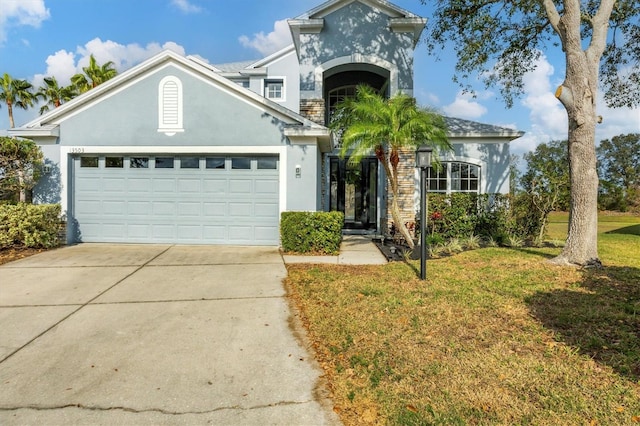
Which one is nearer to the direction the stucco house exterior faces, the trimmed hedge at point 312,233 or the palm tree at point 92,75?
the trimmed hedge

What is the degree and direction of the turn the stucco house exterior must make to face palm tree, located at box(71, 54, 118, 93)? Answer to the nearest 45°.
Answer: approximately 135° to its right

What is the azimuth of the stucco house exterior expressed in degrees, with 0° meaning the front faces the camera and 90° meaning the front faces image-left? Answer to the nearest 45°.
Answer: approximately 0°

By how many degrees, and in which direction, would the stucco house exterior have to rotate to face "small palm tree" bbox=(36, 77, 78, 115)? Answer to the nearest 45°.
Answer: approximately 135° to its right

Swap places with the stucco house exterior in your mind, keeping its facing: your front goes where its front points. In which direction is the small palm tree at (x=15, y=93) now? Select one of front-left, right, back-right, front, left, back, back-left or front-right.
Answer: back-right

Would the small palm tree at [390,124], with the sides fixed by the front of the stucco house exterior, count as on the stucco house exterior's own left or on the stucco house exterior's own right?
on the stucco house exterior's own left

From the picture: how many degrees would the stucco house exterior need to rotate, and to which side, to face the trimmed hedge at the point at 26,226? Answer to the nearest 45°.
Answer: approximately 90° to its right
